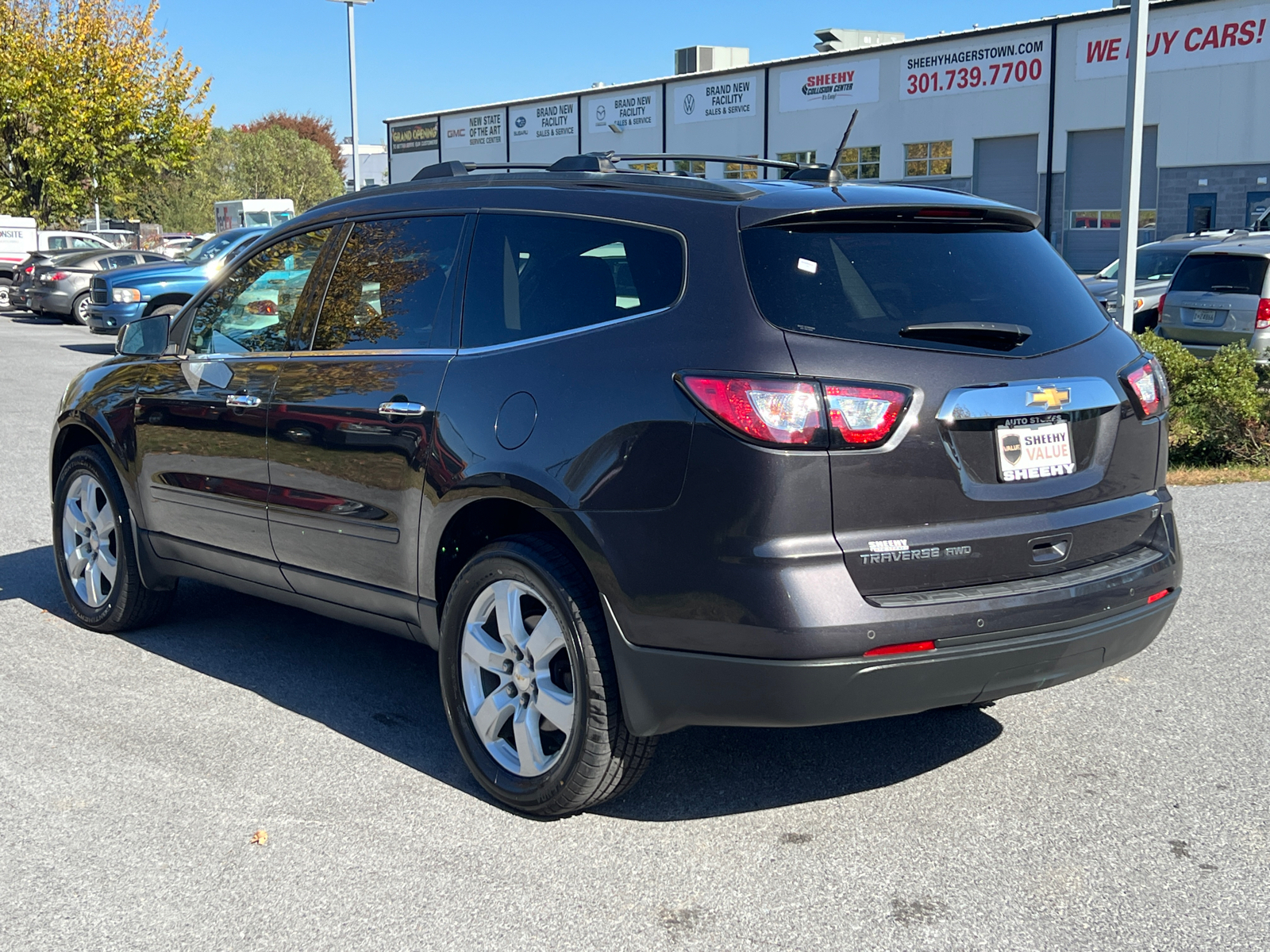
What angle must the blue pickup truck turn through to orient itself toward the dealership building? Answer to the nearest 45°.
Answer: approximately 180°

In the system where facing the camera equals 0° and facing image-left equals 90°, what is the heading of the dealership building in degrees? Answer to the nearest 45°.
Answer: approximately 45°

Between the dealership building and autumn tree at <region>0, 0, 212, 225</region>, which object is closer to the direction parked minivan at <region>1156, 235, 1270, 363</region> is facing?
the dealership building

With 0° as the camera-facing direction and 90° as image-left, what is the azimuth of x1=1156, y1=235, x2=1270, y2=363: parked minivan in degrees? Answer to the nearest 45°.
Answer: approximately 225°

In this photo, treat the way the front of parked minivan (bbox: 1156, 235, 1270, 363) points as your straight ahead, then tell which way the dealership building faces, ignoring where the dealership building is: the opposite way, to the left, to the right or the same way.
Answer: the opposite way

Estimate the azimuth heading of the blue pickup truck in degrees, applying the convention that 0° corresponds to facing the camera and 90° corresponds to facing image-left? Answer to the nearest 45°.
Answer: approximately 45°

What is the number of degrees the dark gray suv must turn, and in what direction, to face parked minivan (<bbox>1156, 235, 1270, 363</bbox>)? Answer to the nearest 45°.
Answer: approximately 90° to its right

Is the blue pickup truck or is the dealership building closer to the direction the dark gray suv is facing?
the blue pickup truck

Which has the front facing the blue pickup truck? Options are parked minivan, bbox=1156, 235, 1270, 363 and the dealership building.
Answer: the dealership building

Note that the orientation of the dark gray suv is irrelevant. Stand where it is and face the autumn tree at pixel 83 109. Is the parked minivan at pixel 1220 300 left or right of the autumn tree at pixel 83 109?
right

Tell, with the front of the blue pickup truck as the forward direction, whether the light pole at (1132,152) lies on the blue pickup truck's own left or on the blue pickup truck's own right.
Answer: on the blue pickup truck's own left
